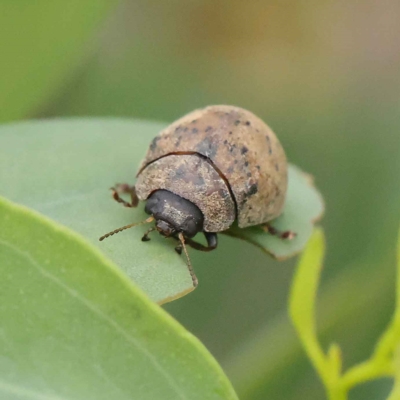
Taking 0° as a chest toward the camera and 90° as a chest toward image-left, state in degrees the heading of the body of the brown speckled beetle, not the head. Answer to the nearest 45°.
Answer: approximately 45°

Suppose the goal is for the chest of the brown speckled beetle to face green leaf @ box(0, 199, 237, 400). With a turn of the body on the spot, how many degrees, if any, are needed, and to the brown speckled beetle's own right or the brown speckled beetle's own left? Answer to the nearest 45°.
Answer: approximately 45° to the brown speckled beetle's own left

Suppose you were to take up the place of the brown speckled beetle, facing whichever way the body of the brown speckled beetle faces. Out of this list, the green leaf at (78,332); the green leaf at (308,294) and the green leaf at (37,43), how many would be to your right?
1

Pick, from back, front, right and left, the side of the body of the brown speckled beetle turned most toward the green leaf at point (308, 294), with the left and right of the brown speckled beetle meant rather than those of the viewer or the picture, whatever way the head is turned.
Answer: left

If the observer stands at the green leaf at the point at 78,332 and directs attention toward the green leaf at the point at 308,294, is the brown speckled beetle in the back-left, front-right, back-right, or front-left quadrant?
front-left

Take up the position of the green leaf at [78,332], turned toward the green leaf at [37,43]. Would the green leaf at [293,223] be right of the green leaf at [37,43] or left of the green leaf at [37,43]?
right

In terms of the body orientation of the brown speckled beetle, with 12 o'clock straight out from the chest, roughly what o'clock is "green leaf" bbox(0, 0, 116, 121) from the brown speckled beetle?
The green leaf is roughly at 3 o'clock from the brown speckled beetle.
